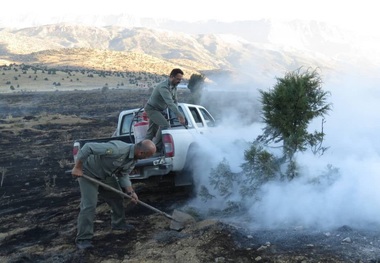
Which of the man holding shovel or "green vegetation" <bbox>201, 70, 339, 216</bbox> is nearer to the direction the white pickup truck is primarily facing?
the green vegetation

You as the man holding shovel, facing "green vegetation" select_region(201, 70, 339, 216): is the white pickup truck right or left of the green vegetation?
left

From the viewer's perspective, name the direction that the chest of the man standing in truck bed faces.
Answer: to the viewer's right

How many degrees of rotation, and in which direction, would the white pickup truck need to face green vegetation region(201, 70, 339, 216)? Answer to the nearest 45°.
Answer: approximately 90° to its right

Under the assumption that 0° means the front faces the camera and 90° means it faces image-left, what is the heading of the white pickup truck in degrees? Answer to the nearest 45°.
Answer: approximately 225°

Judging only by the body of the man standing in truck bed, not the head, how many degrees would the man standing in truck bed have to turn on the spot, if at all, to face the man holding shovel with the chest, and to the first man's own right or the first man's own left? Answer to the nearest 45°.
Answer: approximately 90° to the first man's own right

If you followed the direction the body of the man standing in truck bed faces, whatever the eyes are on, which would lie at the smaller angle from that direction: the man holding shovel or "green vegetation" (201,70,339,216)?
the green vegetation

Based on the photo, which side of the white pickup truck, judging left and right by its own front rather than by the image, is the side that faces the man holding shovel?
back
